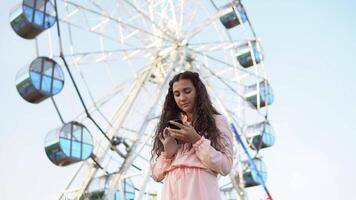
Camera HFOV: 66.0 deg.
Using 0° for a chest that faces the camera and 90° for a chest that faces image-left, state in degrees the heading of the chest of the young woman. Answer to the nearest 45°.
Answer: approximately 45°
